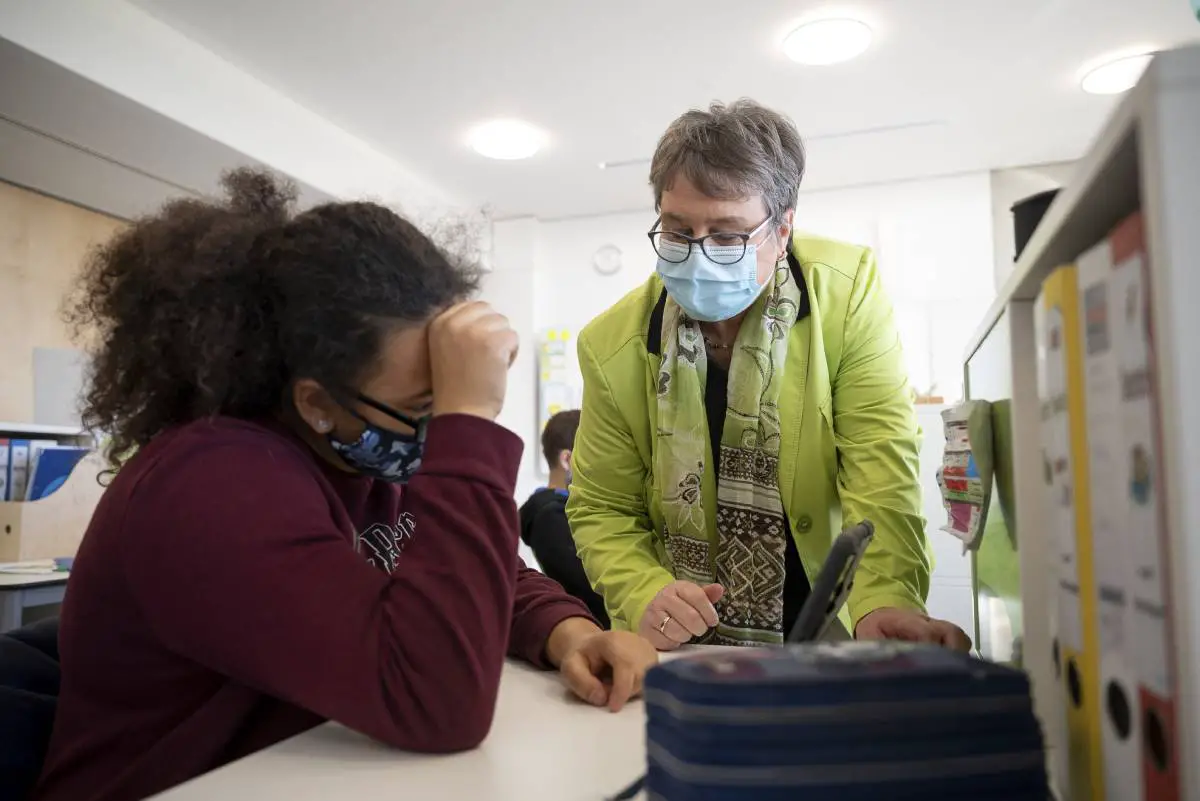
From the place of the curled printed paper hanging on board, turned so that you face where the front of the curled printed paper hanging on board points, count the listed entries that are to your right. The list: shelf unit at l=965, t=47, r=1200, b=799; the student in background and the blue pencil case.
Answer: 1

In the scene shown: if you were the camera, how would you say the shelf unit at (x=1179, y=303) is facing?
facing to the left of the viewer

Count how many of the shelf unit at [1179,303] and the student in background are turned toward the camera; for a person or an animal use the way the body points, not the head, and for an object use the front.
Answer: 0

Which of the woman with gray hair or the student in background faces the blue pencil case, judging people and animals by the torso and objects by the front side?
the woman with gray hair

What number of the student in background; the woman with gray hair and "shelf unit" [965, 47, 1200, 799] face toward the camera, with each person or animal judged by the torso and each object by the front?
1

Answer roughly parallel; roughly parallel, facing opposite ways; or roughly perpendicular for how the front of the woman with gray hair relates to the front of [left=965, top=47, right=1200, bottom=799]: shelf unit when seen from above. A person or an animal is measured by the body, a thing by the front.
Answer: roughly perpendicular

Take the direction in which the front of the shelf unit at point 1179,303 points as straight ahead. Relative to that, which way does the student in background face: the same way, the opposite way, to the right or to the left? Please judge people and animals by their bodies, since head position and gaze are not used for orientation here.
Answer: to the right

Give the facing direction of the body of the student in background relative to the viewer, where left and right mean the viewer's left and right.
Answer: facing away from the viewer and to the right of the viewer

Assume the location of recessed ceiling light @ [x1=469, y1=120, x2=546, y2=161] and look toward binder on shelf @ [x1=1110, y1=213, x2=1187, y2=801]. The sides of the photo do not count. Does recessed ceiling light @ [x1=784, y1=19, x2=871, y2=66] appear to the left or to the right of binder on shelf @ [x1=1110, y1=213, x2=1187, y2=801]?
left

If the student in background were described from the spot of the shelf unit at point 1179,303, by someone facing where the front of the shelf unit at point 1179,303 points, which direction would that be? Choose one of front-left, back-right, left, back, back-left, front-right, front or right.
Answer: front-right

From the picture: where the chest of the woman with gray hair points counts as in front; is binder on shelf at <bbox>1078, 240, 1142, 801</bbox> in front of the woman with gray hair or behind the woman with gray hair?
in front

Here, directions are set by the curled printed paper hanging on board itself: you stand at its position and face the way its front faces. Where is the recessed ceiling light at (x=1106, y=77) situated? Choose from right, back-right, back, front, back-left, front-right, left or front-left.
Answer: back-right

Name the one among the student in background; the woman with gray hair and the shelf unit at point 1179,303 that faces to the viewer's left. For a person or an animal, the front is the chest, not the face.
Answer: the shelf unit

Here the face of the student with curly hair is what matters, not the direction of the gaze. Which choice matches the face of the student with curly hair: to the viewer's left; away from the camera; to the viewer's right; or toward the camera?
to the viewer's right

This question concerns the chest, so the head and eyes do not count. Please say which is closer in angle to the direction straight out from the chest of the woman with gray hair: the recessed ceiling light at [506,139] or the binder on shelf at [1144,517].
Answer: the binder on shelf
